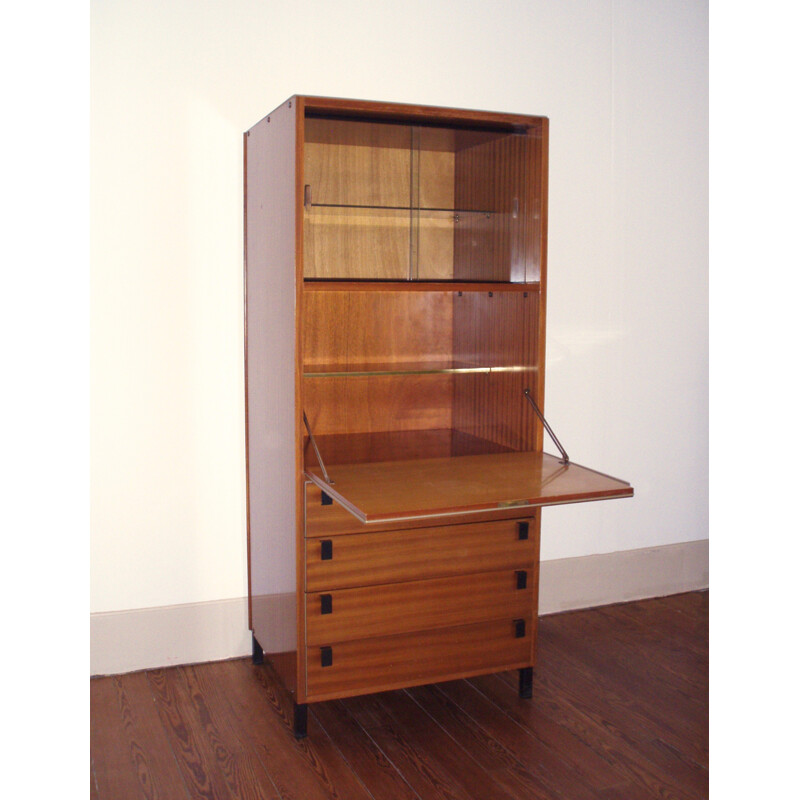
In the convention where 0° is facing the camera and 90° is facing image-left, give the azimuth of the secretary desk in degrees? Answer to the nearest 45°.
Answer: approximately 315°
